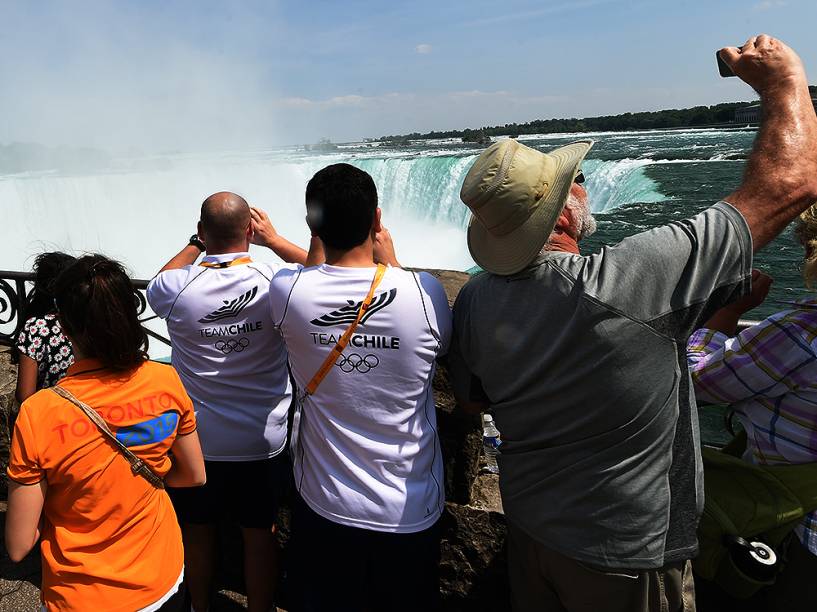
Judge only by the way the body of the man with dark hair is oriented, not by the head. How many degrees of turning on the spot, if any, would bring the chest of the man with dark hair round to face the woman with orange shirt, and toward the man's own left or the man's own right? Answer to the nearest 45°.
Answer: approximately 90° to the man's own left

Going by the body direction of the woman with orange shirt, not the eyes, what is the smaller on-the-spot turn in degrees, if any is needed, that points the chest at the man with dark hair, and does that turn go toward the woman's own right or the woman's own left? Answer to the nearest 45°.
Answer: approximately 90° to the woman's own right

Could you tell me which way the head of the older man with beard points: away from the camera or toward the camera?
away from the camera

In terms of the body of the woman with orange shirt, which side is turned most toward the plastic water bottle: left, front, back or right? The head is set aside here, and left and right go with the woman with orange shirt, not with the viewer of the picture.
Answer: right

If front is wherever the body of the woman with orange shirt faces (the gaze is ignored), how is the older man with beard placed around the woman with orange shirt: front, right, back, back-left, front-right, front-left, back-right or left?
back-right

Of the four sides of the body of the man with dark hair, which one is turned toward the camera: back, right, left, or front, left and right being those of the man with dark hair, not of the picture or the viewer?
back

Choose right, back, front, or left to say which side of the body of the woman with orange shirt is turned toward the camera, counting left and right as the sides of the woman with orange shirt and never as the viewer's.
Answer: back

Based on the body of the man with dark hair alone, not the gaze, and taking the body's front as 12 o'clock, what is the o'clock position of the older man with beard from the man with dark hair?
The older man with beard is roughly at 4 o'clock from the man with dark hair.

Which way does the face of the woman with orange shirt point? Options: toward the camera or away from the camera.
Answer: away from the camera

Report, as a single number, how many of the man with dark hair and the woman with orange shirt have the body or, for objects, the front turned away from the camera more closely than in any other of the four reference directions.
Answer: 2

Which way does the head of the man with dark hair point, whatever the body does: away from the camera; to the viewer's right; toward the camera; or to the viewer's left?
away from the camera

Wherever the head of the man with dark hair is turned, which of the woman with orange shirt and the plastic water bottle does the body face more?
the plastic water bottle
